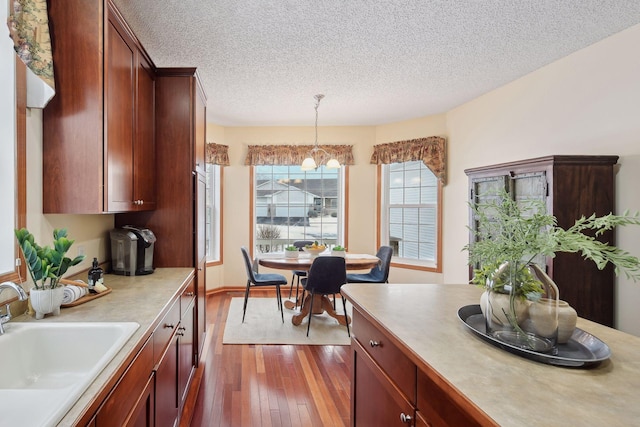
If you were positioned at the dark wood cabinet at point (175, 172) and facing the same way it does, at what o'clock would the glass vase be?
The glass vase is roughly at 2 o'clock from the dark wood cabinet.

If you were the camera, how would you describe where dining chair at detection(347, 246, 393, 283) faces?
facing to the left of the viewer

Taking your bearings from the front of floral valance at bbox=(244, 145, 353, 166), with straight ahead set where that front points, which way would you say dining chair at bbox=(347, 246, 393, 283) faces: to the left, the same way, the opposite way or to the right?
to the right

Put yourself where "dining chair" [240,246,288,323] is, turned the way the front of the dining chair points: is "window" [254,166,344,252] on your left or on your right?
on your left

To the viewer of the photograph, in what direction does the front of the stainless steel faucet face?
facing to the right of the viewer

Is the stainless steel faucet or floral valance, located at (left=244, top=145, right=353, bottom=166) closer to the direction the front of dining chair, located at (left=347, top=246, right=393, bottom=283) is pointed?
the floral valance

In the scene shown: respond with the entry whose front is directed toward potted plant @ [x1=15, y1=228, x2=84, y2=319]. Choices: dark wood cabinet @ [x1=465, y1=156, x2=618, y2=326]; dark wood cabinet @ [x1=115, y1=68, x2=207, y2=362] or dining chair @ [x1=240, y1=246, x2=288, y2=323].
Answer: dark wood cabinet @ [x1=465, y1=156, x2=618, y2=326]

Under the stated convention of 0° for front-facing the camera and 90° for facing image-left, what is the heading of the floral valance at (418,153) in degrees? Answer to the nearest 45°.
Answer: approximately 45°

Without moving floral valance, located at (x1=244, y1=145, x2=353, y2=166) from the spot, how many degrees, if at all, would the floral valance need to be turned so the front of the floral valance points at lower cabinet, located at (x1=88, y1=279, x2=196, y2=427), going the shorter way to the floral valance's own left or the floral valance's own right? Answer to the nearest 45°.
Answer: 0° — it already faces it

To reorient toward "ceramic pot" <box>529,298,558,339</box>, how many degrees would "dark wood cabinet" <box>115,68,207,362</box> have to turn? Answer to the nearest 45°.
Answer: approximately 45° to its right

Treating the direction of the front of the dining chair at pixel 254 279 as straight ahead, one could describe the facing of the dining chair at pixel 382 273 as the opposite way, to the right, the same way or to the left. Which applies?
the opposite way

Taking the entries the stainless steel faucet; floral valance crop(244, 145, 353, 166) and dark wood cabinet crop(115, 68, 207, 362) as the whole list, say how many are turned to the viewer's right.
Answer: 2
